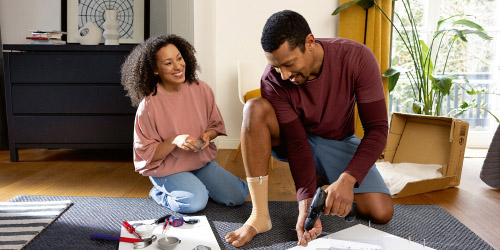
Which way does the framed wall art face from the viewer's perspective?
toward the camera

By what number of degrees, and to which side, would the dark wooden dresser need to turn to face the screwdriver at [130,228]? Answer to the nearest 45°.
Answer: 0° — it already faces it

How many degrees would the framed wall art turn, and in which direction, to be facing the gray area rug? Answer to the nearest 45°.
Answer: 0° — it already faces it

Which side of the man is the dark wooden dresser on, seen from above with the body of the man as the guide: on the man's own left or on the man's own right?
on the man's own right

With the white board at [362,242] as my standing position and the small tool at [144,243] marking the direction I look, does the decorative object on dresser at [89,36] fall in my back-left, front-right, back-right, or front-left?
front-right

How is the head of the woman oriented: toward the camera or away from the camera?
toward the camera

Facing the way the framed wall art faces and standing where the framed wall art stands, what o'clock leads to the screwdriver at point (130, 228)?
The screwdriver is roughly at 12 o'clock from the framed wall art.

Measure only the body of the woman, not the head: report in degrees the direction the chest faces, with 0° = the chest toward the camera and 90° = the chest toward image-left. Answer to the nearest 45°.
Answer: approximately 315°

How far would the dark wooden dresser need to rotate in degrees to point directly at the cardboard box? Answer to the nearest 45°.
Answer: approximately 45° to its left

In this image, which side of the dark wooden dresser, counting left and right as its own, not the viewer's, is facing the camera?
front

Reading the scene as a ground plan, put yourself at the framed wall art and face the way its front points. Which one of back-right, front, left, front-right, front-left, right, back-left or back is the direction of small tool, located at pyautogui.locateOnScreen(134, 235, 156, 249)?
front

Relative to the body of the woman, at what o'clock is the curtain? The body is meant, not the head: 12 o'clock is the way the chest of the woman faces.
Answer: The curtain is roughly at 9 o'clock from the woman.

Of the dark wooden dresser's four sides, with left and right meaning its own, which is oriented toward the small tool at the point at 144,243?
front

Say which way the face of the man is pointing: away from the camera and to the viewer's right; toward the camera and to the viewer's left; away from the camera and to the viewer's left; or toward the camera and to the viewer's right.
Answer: toward the camera and to the viewer's left

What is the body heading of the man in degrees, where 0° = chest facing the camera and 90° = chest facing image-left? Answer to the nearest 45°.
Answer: approximately 45°

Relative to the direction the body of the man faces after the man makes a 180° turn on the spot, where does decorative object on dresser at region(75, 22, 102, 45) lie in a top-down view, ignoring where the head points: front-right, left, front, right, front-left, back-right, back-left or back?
left
